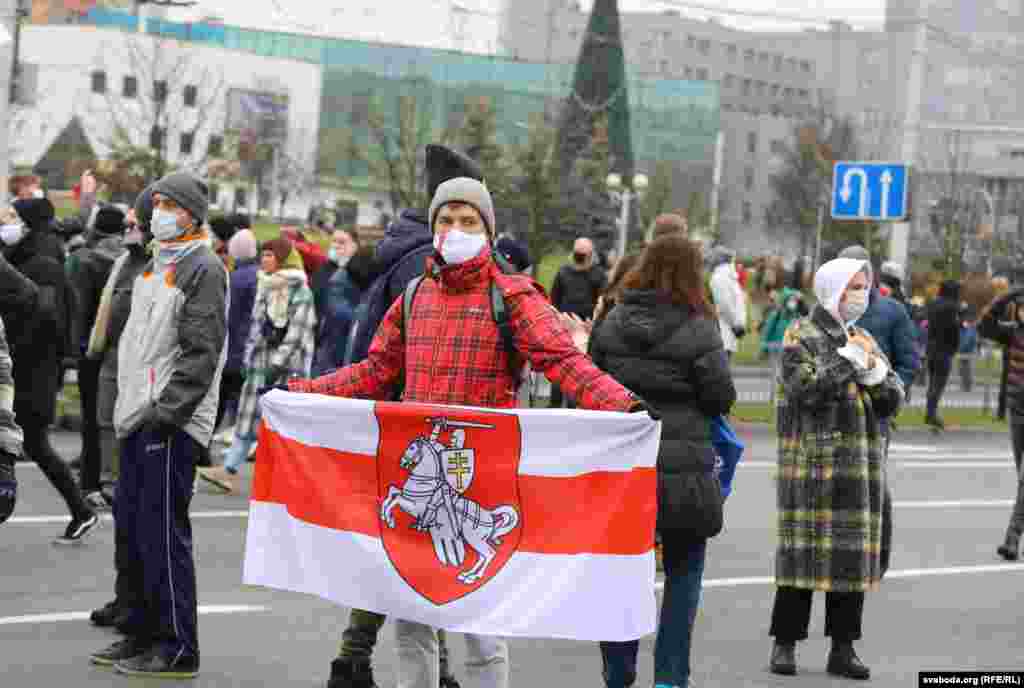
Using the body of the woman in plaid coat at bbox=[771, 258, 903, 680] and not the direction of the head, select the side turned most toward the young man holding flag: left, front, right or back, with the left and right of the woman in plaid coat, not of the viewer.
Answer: right

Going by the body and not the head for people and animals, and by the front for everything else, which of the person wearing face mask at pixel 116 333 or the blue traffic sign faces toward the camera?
the blue traffic sign

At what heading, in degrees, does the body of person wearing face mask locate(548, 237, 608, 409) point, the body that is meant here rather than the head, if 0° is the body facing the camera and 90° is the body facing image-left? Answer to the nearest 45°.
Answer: approximately 0°

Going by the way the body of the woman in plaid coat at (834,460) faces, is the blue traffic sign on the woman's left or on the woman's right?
on the woman's left

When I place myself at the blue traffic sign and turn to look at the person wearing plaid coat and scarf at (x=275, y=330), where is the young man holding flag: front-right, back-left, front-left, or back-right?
front-left

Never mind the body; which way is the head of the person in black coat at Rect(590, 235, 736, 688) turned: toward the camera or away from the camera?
away from the camera

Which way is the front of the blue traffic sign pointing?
toward the camera

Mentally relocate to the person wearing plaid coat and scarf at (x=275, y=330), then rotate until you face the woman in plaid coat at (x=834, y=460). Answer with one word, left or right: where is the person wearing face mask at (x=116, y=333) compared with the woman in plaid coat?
right

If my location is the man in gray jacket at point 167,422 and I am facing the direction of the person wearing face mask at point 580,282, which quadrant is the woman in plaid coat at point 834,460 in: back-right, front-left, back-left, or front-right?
front-right

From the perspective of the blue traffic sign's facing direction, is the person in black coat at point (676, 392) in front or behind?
in front

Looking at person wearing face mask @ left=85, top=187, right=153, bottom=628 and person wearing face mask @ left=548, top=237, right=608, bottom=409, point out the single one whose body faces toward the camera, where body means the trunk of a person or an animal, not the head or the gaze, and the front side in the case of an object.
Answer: person wearing face mask @ left=548, top=237, right=608, bottom=409

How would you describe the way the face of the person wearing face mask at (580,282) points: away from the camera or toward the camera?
toward the camera

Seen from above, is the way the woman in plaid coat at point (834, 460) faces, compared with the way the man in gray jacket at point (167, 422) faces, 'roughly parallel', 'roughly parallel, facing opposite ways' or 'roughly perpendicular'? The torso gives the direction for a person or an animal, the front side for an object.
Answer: roughly perpendicular

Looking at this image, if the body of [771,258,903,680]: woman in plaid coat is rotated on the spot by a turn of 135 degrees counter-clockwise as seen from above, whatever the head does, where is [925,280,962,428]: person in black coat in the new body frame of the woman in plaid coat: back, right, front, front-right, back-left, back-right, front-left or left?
front
